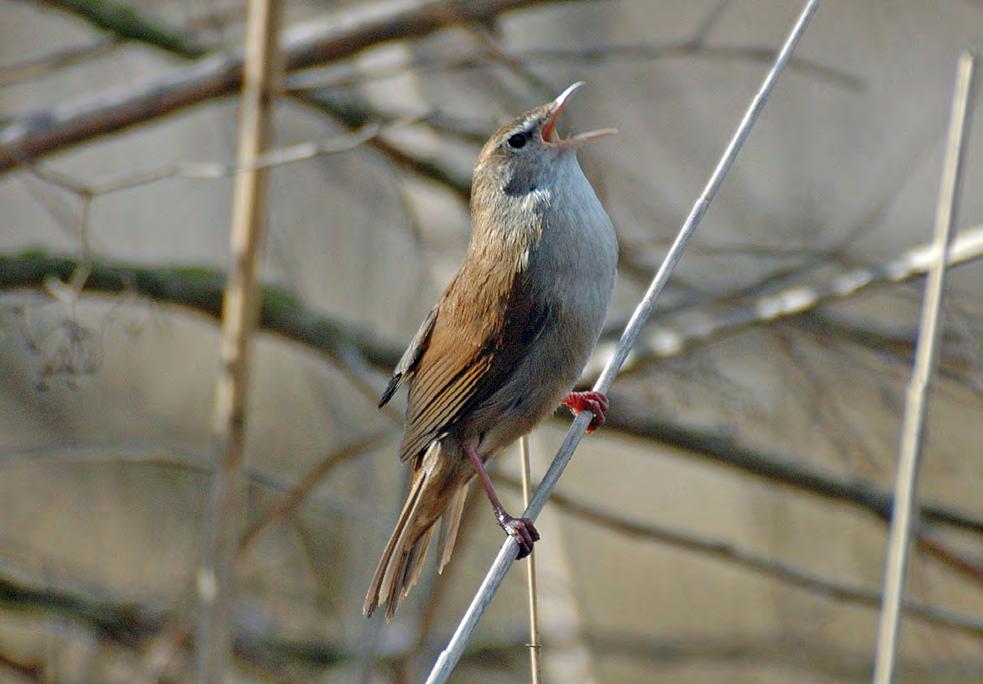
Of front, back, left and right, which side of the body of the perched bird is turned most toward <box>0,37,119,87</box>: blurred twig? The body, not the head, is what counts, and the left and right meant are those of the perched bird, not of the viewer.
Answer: back

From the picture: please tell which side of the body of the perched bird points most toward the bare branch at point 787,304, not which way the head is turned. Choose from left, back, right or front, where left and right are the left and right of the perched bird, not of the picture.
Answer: left

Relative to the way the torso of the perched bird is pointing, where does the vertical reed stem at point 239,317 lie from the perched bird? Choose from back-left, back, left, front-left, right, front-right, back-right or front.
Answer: back

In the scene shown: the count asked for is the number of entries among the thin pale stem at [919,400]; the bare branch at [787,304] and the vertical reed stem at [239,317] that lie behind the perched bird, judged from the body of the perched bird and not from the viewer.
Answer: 1

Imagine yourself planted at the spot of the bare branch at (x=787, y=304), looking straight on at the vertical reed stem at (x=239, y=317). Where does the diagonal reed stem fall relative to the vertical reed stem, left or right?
left

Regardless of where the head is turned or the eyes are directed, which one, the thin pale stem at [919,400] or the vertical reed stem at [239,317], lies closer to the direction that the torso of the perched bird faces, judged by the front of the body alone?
the thin pale stem

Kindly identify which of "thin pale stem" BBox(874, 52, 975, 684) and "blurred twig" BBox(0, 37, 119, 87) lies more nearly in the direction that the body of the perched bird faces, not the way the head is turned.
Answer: the thin pale stem

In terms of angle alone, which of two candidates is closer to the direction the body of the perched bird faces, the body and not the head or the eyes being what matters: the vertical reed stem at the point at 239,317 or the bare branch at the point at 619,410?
the bare branch

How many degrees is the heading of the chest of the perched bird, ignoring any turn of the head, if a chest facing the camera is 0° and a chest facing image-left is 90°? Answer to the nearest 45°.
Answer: approximately 270°
